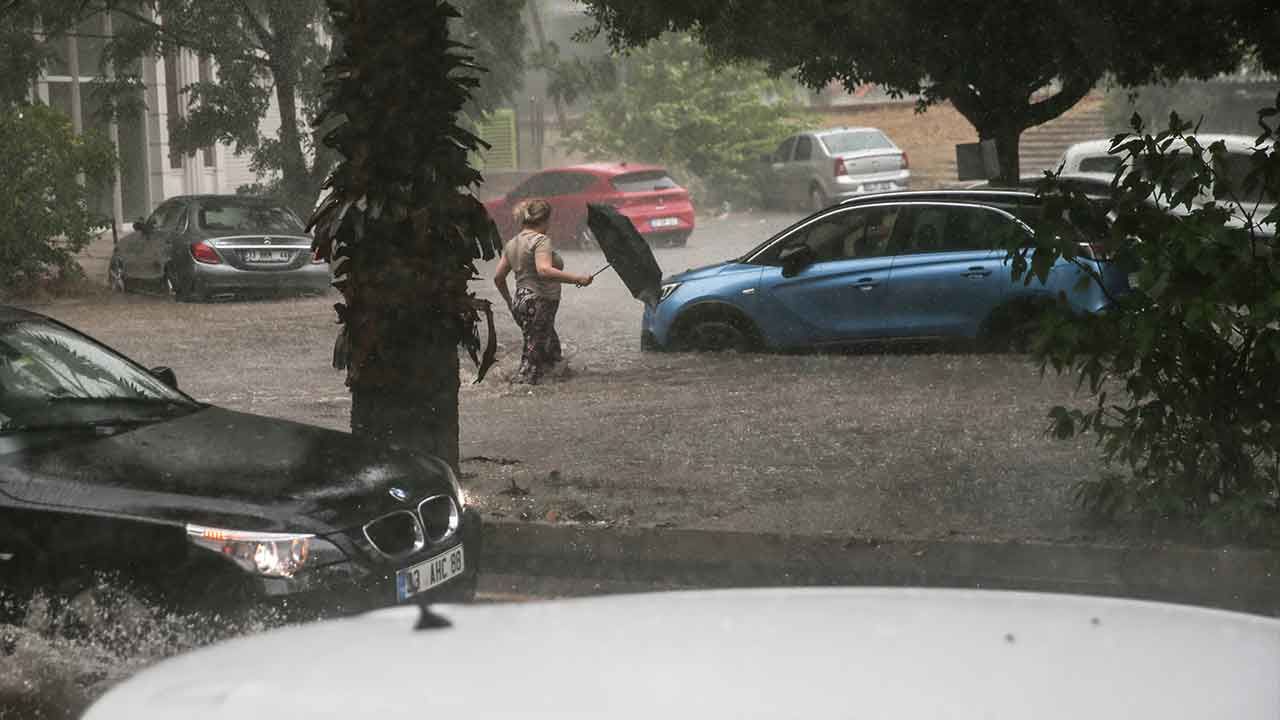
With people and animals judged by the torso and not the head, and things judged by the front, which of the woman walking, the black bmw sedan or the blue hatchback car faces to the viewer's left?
the blue hatchback car

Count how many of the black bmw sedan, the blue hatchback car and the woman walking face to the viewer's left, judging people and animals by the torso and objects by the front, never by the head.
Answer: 1

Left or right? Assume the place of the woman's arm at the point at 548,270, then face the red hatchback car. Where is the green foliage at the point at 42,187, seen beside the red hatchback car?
left

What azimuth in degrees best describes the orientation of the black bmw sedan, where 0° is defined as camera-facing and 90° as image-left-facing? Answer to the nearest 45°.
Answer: approximately 315°

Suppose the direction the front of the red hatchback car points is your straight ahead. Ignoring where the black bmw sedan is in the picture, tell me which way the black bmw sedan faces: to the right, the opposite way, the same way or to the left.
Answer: the opposite way

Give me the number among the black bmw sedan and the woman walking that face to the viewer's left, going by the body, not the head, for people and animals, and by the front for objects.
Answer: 0

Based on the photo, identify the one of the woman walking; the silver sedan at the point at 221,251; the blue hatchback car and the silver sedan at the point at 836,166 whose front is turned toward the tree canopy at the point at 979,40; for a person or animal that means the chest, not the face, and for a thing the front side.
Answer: the woman walking

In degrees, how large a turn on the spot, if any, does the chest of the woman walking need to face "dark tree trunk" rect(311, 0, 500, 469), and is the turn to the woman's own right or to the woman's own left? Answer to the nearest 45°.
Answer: approximately 135° to the woman's own right

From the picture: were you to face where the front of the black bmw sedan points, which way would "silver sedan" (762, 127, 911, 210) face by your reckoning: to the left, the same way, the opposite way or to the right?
the opposite way

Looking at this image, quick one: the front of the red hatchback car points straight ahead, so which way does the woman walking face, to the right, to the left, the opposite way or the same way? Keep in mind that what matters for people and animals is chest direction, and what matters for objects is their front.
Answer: to the right

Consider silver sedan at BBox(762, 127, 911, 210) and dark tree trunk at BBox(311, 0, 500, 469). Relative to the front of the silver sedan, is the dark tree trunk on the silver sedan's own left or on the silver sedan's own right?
on the silver sedan's own left

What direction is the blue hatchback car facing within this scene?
to the viewer's left

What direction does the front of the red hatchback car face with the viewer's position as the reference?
facing away from the viewer and to the left of the viewer
